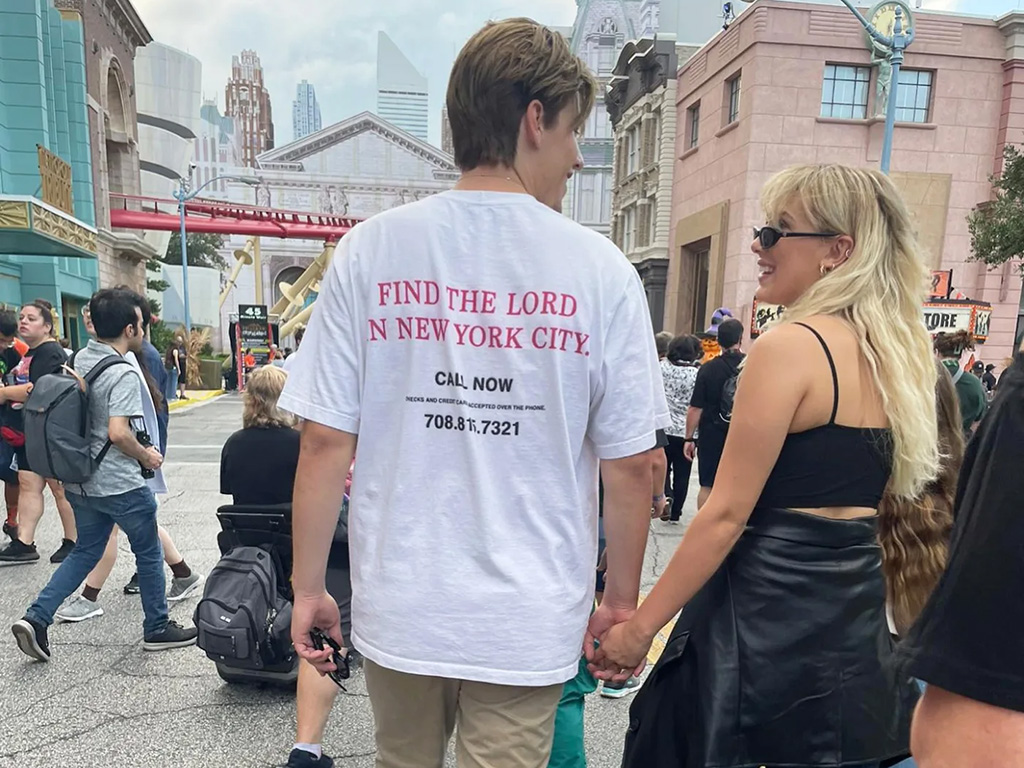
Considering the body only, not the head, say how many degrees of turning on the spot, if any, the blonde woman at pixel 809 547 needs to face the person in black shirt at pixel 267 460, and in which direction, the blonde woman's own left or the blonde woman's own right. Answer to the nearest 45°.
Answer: approximately 45° to the blonde woman's own left

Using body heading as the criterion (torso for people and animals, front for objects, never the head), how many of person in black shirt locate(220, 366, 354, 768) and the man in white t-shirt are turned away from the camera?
2

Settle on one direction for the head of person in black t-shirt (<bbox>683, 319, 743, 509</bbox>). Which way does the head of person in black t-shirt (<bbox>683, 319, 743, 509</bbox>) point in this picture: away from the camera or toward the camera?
away from the camera

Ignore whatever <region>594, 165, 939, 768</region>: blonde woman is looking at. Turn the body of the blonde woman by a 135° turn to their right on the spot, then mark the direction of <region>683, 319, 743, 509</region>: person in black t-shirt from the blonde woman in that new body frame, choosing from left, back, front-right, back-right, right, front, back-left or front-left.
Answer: left

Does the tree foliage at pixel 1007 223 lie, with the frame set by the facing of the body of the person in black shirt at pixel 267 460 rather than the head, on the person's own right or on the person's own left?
on the person's own right

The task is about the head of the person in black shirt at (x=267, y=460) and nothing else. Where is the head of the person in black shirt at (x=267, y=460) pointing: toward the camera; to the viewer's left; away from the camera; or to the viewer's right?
away from the camera

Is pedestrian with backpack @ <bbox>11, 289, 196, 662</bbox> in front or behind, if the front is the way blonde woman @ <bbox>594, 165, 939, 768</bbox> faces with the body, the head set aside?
in front

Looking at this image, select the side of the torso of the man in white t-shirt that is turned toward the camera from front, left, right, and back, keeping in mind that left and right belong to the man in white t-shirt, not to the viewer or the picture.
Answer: back

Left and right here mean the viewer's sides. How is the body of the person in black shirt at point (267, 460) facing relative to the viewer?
facing away from the viewer

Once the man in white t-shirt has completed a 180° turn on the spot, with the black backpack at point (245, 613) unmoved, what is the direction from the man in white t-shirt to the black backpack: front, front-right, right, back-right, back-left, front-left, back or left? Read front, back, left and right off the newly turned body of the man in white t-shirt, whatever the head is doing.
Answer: back-right
